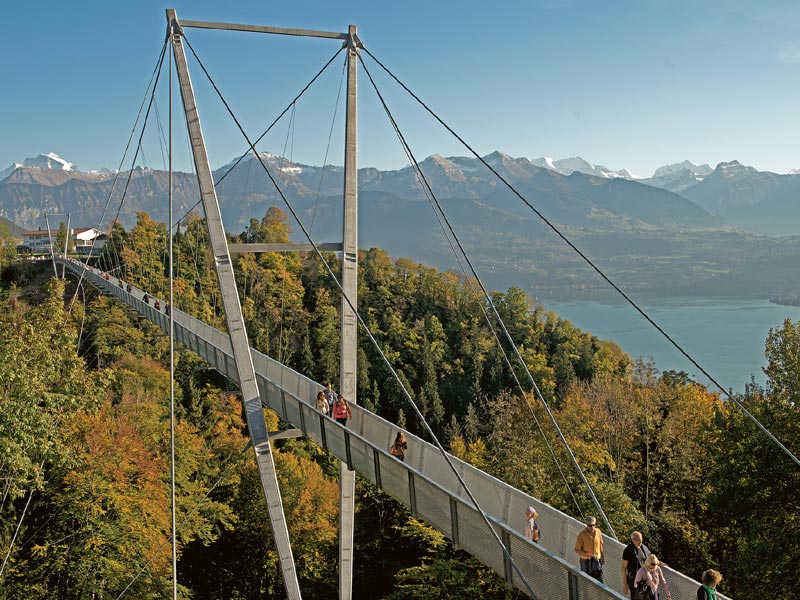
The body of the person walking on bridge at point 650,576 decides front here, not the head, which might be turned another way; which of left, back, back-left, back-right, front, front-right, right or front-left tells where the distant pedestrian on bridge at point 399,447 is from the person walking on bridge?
back

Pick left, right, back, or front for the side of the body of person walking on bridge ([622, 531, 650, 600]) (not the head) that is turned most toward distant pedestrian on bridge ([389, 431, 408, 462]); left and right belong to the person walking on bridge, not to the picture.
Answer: back

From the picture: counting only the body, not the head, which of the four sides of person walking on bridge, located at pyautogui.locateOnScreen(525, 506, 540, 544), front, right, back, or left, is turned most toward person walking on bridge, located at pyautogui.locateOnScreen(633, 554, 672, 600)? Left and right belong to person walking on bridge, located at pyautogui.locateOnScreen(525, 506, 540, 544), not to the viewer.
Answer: front

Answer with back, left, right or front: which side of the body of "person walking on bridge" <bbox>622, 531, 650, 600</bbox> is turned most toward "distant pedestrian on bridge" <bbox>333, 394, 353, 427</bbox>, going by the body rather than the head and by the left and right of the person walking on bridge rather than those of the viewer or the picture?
back

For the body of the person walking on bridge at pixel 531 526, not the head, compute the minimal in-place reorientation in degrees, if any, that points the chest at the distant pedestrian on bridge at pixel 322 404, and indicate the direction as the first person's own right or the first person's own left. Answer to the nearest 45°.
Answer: approximately 180°

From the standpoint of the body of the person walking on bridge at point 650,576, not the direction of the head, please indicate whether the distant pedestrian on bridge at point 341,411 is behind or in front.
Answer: behind

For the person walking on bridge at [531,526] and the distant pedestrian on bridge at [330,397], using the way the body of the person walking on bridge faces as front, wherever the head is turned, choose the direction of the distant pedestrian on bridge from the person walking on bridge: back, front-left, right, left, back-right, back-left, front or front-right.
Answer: back

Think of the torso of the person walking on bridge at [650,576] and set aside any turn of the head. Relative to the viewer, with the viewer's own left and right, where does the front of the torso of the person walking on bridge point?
facing the viewer and to the right of the viewer

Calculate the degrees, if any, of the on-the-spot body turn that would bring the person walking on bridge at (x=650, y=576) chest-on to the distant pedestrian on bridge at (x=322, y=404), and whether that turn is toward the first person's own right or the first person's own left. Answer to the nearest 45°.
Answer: approximately 180°

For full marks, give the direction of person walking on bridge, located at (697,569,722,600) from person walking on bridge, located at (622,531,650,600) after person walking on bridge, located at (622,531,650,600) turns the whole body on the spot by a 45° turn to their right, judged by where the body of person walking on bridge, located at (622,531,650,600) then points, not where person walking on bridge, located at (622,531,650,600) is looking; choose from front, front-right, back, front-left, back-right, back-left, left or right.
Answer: front-left

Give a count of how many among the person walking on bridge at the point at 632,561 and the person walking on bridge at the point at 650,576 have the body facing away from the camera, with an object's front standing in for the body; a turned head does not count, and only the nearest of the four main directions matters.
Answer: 0
